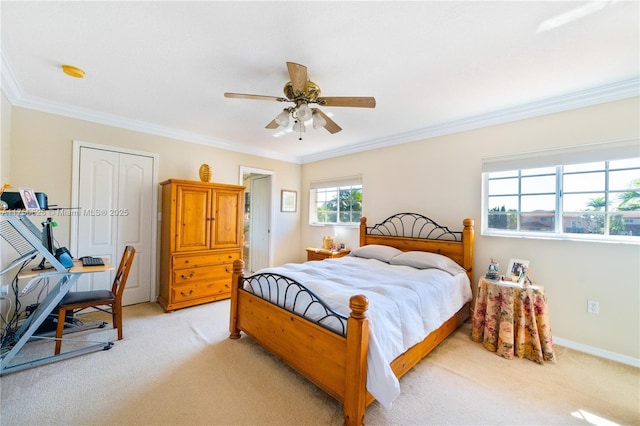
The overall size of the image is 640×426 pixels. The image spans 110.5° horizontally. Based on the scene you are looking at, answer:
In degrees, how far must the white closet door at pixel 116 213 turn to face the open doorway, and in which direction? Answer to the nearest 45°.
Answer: approximately 90° to its left

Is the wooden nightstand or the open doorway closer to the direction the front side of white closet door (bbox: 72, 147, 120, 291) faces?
the wooden nightstand

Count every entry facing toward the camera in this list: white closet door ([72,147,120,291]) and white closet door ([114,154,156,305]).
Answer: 2

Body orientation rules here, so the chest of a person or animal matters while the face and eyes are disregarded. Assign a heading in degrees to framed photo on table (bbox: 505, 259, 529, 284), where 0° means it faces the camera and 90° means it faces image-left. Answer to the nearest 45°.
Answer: approximately 45°

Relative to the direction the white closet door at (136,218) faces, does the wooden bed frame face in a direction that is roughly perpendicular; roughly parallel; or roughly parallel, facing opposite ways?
roughly perpendicular

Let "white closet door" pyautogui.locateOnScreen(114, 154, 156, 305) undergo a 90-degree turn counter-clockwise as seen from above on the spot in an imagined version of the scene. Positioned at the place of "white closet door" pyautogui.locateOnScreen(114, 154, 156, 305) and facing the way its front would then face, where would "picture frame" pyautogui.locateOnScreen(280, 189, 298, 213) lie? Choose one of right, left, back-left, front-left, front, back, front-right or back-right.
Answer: front

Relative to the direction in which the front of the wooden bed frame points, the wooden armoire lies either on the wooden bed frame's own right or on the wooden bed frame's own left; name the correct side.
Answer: on the wooden bed frame's own right

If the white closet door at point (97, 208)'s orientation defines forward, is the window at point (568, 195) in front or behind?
in front
